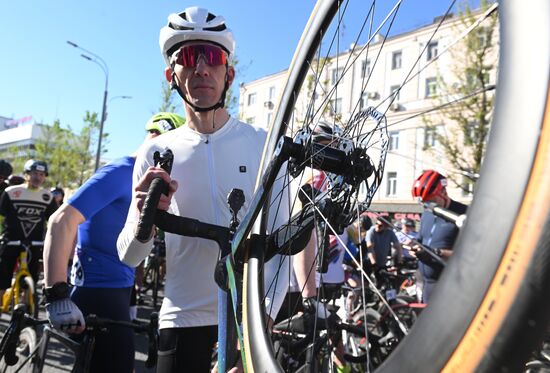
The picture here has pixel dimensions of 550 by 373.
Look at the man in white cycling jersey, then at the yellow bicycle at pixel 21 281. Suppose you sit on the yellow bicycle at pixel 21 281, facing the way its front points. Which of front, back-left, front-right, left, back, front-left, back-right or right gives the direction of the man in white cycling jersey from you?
front

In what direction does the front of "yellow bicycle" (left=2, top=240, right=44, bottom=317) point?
toward the camera

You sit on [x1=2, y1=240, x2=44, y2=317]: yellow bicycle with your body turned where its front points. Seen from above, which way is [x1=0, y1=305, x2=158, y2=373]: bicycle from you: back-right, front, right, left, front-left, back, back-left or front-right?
front

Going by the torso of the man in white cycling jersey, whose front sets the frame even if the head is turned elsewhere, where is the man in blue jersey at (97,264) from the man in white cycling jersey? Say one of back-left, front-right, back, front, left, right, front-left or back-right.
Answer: back-right

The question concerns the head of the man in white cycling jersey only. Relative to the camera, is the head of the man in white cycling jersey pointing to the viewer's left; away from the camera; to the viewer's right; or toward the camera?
toward the camera

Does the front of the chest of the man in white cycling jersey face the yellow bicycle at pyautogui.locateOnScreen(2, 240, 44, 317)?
no

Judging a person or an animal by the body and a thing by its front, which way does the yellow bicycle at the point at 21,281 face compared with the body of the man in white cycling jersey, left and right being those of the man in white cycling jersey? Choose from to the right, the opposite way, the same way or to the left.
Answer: the same way

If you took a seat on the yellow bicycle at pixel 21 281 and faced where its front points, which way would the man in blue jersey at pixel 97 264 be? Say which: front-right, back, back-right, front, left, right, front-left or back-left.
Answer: front

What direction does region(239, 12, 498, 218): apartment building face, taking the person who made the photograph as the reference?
facing the viewer and to the left of the viewer

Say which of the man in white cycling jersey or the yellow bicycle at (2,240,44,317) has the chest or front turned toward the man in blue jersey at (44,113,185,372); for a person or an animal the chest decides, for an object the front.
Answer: the yellow bicycle

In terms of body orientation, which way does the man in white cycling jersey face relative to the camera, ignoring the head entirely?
toward the camera

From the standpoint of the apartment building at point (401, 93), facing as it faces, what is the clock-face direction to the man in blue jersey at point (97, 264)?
The man in blue jersey is roughly at 1 o'clock from the apartment building.
